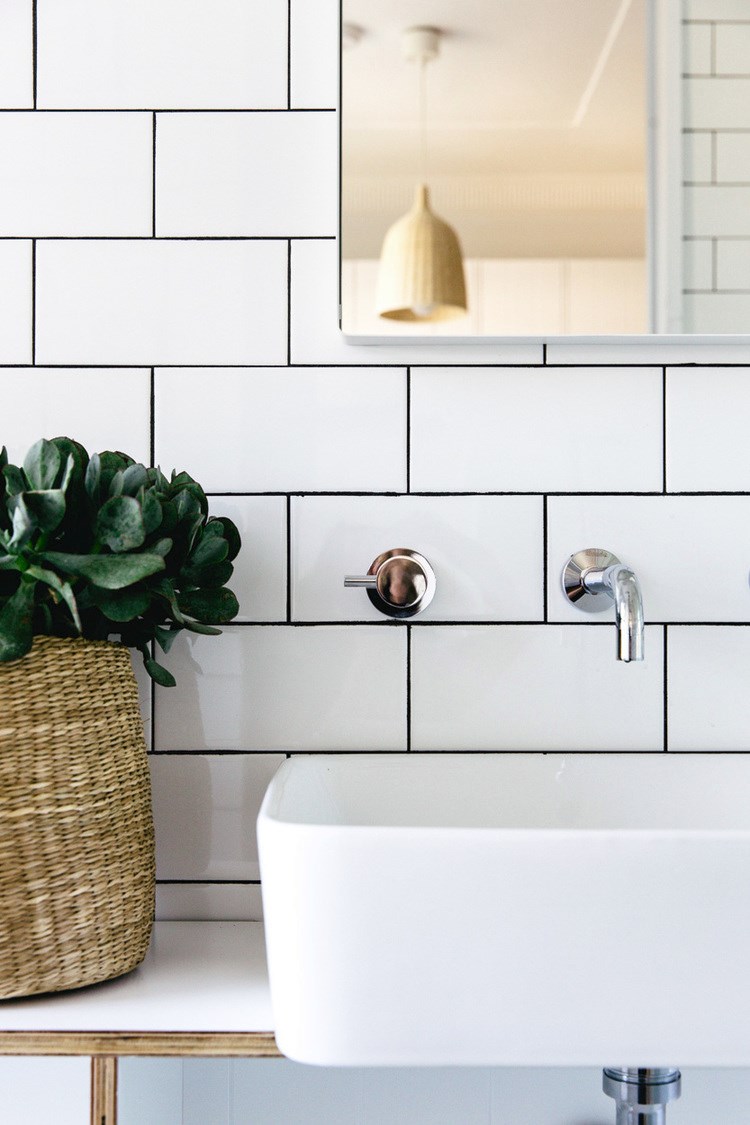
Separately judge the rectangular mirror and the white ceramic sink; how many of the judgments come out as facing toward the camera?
2

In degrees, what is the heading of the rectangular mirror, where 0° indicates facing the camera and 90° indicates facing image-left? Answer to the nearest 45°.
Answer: approximately 0°

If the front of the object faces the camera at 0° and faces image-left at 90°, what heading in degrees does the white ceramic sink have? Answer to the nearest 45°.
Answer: approximately 0°
